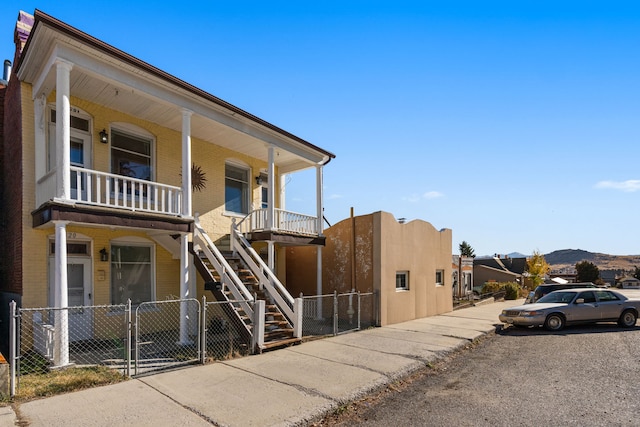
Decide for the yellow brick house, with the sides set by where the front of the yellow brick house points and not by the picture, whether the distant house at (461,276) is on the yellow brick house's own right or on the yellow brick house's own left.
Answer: on the yellow brick house's own left

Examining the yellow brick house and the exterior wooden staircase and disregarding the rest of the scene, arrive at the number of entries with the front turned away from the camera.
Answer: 0

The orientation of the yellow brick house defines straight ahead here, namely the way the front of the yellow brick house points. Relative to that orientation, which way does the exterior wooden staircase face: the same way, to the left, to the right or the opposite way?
the same way

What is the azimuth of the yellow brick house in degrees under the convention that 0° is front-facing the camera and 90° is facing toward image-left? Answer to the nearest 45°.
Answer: approximately 315°

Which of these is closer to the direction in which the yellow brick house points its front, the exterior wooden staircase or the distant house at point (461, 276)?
the exterior wooden staircase

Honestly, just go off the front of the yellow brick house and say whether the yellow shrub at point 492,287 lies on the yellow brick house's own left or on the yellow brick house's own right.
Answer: on the yellow brick house's own left

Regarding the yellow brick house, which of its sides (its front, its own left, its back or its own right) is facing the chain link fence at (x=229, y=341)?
front
